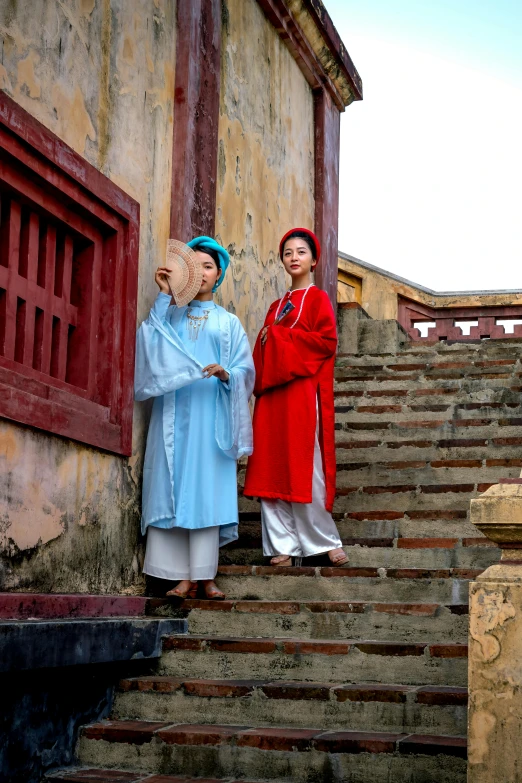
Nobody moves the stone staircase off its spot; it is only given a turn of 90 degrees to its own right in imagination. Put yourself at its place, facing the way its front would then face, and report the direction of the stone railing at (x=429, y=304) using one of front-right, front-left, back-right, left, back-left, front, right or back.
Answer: right

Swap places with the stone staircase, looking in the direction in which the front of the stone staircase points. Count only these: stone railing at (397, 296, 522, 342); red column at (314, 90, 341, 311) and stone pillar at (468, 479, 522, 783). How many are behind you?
2

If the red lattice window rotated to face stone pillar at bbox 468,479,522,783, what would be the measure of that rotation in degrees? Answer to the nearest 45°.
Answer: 0° — it already faces it

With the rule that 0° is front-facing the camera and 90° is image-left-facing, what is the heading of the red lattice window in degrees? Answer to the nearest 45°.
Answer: approximately 315°

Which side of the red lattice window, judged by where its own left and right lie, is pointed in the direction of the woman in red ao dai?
left

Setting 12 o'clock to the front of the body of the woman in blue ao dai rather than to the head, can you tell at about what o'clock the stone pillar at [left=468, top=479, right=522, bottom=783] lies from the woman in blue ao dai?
The stone pillar is roughly at 11 o'clock from the woman in blue ao dai.

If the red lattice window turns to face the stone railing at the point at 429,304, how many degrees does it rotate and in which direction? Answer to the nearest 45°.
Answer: approximately 90° to its left

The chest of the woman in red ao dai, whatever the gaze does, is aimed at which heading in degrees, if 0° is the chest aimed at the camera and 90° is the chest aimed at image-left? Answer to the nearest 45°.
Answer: approximately 45°

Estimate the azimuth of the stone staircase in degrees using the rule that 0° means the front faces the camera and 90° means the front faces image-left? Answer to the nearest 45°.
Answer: approximately 0°

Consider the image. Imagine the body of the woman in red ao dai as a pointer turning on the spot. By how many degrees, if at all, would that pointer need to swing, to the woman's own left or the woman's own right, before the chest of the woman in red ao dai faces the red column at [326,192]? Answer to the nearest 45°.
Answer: approximately 135° to the woman's own right
